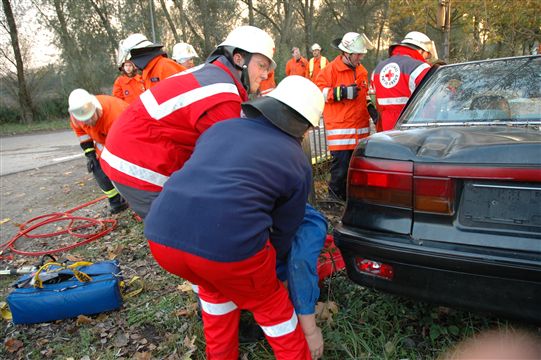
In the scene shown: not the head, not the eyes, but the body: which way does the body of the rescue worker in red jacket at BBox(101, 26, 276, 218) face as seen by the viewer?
to the viewer's right

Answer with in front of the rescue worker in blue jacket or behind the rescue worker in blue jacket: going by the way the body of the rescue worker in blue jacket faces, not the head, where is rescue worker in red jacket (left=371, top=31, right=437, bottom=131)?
in front

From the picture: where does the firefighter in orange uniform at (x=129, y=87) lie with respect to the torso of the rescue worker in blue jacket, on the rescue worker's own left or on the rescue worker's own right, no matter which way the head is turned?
on the rescue worker's own left

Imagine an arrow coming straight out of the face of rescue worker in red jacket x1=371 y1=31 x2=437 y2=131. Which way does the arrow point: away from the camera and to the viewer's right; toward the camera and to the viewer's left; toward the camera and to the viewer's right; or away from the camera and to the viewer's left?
away from the camera and to the viewer's right

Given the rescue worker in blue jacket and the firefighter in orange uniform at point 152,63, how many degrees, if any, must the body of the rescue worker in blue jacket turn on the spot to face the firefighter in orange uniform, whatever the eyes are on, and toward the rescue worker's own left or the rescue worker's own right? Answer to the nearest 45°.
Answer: approximately 45° to the rescue worker's own left

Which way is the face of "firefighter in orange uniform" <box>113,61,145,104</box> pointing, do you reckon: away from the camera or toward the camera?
toward the camera

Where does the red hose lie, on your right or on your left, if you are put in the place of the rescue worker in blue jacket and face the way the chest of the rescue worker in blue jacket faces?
on your left

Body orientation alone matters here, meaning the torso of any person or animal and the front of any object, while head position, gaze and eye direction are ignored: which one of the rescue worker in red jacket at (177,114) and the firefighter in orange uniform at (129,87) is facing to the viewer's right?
the rescue worker in red jacket

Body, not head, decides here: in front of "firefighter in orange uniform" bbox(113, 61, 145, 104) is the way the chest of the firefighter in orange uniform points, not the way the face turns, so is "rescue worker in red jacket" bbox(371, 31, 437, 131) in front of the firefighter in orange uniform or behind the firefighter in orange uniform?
in front

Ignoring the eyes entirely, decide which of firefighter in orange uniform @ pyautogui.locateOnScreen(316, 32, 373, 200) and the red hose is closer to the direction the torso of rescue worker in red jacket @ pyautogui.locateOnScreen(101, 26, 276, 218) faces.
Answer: the firefighter in orange uniform

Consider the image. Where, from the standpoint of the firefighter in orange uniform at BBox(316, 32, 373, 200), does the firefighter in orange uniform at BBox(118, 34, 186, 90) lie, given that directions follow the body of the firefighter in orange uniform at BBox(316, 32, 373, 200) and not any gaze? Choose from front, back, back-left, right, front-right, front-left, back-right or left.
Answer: back-right

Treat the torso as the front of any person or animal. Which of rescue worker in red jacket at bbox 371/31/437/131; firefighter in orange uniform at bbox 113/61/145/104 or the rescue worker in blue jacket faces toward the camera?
the firefighter in orange uniform

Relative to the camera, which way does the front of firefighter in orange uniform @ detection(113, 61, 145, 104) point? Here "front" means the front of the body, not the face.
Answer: toward the camera
